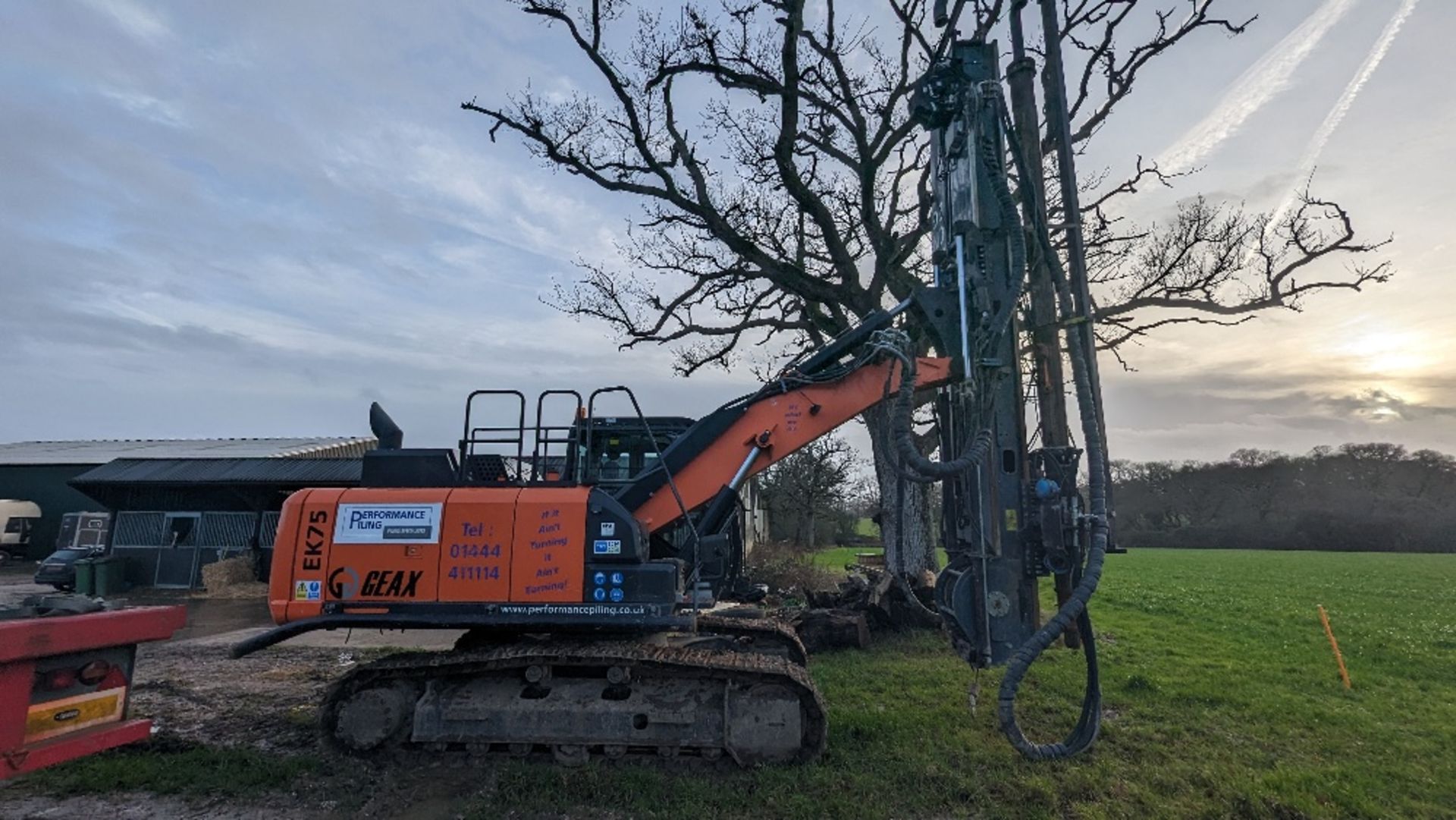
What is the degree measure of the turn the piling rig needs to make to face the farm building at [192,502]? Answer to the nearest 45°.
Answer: approximately 135° to its left

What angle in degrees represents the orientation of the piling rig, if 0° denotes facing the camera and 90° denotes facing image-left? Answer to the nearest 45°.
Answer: approximately 270°

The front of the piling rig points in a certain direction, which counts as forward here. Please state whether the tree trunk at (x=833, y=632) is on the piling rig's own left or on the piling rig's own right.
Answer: on the piling rig's own left

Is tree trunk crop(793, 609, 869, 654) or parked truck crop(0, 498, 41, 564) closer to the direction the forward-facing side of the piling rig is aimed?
the tree trunk

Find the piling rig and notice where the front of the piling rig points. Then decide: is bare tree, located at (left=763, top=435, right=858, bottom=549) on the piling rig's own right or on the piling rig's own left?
on the piling rig's own left

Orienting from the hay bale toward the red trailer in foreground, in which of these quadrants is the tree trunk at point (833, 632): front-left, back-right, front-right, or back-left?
front-left

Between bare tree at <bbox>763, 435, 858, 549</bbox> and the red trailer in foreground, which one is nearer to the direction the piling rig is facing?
the bare tree

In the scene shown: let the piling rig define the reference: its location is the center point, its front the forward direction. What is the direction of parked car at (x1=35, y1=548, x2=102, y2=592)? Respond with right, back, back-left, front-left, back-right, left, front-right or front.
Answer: back-left

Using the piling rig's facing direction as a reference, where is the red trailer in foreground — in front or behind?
behind

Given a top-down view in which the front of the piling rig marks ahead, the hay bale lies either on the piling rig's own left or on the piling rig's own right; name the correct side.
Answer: on the piling rig's own left
